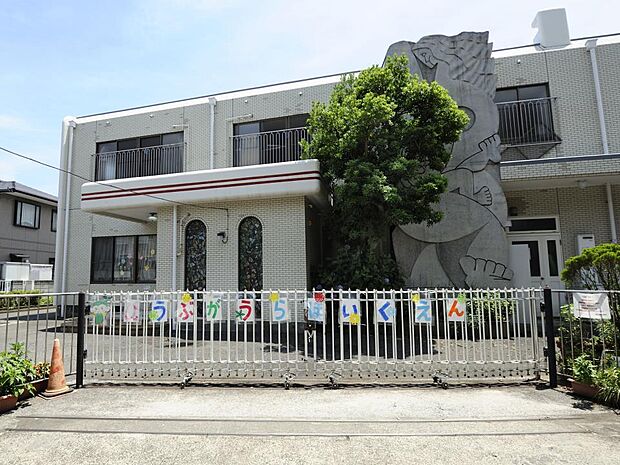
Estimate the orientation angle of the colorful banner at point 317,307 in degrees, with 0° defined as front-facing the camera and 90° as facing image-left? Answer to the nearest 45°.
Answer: approximately 0°

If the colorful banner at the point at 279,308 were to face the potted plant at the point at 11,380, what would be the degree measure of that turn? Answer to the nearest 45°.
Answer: approximately 90° to its right

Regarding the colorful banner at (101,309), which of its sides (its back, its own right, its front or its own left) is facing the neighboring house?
back

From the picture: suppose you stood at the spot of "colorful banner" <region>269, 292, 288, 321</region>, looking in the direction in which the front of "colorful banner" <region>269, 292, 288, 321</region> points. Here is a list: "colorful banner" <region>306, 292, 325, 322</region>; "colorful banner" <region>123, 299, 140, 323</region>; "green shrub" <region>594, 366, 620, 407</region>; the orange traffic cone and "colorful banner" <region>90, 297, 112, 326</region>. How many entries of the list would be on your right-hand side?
3

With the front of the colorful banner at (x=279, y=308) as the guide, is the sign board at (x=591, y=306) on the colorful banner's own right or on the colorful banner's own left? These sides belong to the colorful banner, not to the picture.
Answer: on the colorful banner's own left

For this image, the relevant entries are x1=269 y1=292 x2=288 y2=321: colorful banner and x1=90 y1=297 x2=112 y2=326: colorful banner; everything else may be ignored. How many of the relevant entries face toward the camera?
2

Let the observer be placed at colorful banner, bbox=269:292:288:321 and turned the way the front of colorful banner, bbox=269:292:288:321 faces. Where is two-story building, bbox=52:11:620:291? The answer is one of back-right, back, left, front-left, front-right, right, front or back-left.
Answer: back

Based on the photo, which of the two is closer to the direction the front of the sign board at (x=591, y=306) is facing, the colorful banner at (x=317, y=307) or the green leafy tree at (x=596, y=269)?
the colorful banner

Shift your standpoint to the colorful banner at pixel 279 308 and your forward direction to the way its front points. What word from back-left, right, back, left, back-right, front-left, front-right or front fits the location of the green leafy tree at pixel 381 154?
back-left
